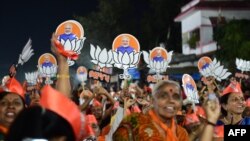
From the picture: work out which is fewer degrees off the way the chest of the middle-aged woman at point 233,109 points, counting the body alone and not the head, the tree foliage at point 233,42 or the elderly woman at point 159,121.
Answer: the elderly woman

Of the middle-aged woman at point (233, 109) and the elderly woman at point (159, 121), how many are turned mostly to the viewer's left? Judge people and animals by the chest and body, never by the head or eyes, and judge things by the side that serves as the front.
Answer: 0

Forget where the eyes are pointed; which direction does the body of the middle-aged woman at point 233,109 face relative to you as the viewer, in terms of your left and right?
facing the viewer and to the right of the viewer

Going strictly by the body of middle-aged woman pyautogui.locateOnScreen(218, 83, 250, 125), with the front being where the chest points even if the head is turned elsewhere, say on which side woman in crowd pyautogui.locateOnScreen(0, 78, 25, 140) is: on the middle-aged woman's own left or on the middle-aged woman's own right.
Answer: on the middle-aged woman's own right

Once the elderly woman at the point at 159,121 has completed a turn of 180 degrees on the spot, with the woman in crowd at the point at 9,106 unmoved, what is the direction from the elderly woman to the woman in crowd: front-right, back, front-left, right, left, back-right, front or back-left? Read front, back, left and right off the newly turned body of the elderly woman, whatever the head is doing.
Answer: front-left
